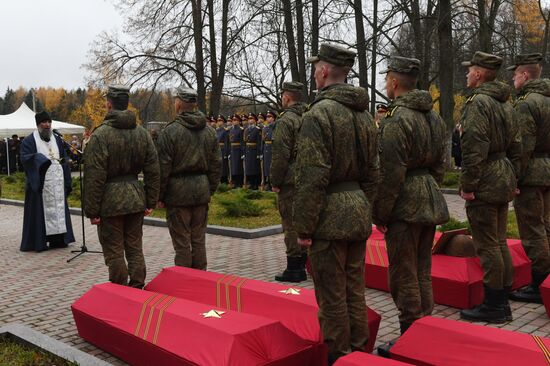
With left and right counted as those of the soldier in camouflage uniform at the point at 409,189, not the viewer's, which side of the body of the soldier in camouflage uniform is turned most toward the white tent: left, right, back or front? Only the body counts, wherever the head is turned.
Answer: front

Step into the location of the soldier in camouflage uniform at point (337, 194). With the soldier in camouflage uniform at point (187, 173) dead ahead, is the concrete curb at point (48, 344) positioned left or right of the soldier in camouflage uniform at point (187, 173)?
left

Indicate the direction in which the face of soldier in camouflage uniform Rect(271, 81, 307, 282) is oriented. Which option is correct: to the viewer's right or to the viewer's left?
to the viewer's left

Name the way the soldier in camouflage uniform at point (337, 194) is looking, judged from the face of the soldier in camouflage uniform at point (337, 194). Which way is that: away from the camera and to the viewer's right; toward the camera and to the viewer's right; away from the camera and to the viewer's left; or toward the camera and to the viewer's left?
away from the camera and to the viewer's left

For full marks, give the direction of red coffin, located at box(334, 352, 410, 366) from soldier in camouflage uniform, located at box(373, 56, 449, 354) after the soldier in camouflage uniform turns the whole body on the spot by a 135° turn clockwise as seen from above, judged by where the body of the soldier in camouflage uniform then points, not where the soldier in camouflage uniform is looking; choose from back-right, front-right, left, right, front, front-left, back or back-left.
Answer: right

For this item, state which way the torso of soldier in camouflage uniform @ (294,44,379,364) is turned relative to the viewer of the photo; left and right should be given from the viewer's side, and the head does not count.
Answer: facing away from the viewer and to the left of the viewer

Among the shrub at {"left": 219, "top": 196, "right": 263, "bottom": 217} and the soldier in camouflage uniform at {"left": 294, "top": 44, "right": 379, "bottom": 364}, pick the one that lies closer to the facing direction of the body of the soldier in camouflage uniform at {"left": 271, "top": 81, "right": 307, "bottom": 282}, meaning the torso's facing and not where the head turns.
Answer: the shrub

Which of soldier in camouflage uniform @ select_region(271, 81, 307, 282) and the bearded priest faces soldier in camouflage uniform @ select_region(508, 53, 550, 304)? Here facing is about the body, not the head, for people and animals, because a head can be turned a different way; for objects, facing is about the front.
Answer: the bearded priest

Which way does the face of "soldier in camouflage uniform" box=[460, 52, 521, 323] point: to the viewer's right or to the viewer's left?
to the viewer's left

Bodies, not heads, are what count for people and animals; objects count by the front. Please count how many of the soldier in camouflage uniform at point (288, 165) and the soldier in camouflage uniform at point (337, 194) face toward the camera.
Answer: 0

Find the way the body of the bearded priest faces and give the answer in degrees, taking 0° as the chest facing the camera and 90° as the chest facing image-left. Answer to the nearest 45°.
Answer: approximately 315°
